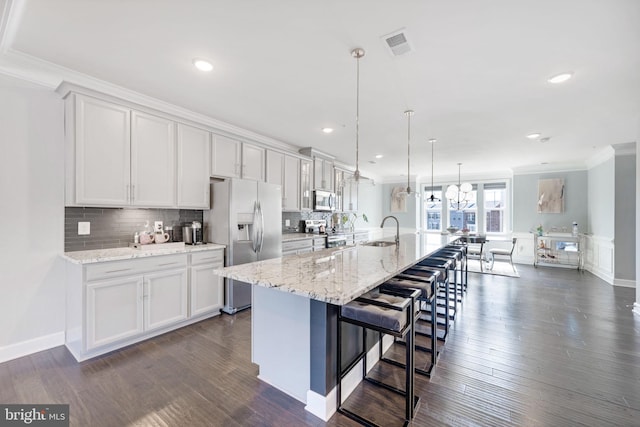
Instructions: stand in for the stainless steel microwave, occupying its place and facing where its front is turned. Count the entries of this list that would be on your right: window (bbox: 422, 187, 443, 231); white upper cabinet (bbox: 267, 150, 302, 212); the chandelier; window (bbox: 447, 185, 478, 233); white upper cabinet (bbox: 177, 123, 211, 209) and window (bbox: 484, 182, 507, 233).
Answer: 2

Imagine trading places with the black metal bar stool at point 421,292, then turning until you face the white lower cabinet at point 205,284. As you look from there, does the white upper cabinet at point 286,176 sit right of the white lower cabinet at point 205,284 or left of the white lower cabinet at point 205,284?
right

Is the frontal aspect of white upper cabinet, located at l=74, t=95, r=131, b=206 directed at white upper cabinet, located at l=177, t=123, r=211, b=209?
no

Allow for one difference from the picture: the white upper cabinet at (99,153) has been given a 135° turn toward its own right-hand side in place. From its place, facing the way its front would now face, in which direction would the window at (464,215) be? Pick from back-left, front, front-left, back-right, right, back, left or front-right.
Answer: back

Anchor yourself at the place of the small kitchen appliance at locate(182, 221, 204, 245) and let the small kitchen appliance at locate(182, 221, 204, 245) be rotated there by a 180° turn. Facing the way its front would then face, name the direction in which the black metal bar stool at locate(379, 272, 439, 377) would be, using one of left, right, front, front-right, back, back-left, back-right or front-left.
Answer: back

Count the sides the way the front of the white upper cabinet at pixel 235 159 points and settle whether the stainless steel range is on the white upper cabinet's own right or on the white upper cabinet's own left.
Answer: on the white upper cabinet's own left

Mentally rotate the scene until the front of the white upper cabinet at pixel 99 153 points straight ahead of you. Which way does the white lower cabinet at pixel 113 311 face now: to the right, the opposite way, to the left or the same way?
the same way

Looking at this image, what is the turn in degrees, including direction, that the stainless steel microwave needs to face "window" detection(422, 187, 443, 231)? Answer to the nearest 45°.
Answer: approximately 90° to its left

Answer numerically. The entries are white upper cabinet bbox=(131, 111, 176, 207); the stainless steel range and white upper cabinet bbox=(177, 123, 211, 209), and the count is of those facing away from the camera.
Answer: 0

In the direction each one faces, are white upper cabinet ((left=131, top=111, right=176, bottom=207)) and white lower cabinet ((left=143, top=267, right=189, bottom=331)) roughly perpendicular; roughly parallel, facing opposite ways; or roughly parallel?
roughly parallel

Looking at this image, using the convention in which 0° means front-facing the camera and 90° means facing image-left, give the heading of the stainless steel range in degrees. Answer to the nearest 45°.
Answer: approximately 315°

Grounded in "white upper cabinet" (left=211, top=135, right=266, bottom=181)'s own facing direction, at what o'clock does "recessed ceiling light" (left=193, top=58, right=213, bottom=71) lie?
The recessed ceiling light is roughly at 2 o'clock from the white upper cabinet.

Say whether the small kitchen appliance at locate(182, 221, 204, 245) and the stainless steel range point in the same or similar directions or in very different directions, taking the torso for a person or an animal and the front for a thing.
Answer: same or similar directions

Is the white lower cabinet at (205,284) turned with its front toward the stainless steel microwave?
no

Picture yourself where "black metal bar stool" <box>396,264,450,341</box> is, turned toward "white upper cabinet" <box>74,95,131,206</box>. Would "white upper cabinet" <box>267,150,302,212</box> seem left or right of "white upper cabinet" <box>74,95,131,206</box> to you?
right

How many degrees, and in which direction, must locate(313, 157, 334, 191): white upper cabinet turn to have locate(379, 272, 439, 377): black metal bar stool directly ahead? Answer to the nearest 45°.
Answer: approximately 45° to its right

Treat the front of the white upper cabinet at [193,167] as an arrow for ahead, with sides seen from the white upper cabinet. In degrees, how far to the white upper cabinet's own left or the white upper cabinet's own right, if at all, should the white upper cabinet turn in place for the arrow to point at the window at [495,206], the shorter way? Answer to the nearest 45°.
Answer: approximately 45° to the white upper cabinet's own left

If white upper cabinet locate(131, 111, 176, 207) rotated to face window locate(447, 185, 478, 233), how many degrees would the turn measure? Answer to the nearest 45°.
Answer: approximately 45° to its left

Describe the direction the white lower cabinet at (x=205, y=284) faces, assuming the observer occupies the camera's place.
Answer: facing the viewer and to the right of the viewer
